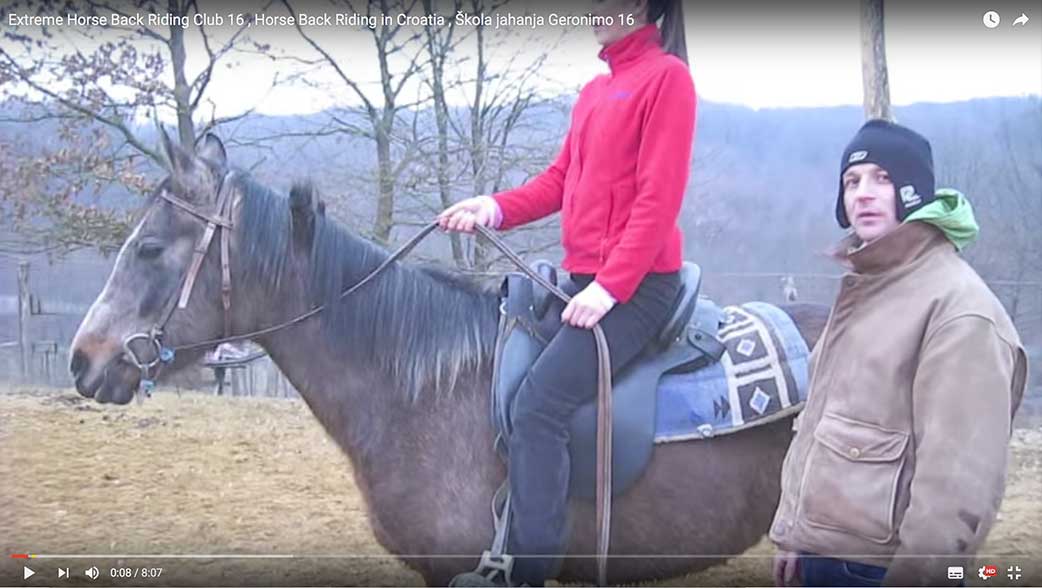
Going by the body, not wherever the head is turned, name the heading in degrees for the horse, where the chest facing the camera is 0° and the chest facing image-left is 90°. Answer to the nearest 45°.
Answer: approximately 90°

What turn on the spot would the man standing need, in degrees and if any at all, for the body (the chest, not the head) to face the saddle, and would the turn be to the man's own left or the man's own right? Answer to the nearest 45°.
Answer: approximately 90° to the man's own right

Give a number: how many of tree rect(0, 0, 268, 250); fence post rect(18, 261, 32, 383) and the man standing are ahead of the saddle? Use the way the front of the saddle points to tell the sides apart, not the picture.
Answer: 2

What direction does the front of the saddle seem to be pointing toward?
to the viewer's left

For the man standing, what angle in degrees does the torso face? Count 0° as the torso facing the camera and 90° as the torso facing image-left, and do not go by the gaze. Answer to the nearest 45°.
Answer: approximately 45°

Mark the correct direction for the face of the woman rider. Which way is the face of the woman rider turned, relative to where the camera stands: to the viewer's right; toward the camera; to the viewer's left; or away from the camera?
to the viewer's left

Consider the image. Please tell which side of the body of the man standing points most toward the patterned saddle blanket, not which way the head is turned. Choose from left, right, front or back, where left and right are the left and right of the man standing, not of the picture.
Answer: right
